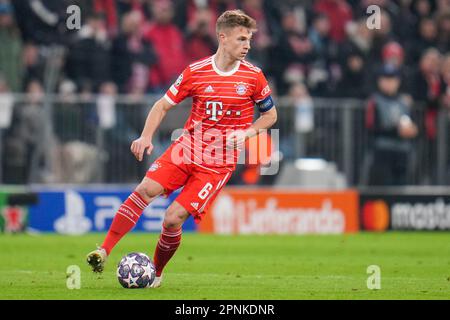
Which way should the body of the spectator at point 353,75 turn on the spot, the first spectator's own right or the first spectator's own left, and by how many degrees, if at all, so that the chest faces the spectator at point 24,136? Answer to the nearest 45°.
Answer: approximately 45° to the first spectator's own right

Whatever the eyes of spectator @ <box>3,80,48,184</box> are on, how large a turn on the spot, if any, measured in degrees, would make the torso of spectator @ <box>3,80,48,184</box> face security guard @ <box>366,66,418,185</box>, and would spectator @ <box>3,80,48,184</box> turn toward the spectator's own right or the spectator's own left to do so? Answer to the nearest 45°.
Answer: approximately 45° to the spectator's own left

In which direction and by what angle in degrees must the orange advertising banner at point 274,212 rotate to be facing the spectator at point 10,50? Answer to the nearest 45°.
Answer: approximately 90° to its right

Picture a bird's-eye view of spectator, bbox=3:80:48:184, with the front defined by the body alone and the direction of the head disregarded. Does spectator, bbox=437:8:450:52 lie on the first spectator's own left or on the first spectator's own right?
on the first spectator's own left
